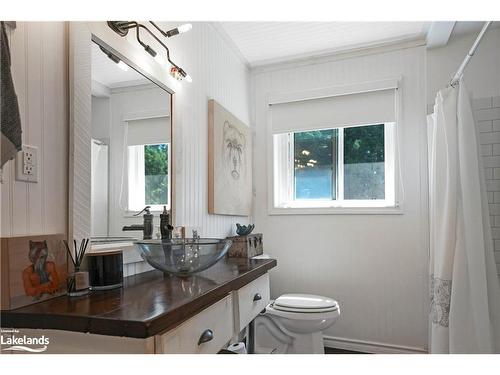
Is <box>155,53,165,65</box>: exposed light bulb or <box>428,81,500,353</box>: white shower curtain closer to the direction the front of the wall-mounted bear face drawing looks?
the white shower curtain

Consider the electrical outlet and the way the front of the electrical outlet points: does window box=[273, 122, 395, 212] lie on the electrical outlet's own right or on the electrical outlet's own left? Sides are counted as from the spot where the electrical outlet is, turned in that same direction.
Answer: on the electrical outlet's own left

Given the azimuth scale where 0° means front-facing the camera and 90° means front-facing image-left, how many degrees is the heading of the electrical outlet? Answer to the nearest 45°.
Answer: approximately 315°

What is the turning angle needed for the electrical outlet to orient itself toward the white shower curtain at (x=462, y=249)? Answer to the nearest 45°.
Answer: approximately 45° to its left

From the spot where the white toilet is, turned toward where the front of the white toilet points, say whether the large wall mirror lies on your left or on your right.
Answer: on your right

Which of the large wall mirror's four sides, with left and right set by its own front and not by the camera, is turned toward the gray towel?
right
